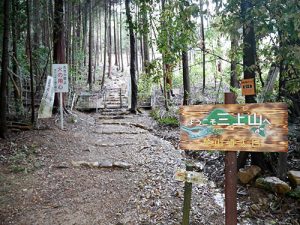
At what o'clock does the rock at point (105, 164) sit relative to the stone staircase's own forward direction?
The rock is roughly at 12 o'clock from the stone staircase.

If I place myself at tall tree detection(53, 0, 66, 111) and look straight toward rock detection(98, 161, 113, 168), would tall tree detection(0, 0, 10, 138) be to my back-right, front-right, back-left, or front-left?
front-right

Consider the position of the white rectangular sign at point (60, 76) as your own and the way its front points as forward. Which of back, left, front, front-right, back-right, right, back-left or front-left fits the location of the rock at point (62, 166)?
front

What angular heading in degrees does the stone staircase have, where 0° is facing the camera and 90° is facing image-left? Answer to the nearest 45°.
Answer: approximately 0°

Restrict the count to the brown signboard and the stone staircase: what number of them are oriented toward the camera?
2

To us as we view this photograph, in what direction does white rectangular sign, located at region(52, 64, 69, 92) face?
facing the viewer

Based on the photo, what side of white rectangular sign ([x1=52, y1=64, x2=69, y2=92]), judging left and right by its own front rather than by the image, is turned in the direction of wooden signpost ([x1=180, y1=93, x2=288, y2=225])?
front

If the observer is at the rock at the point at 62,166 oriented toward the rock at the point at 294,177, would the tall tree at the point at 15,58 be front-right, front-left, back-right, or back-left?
back-left

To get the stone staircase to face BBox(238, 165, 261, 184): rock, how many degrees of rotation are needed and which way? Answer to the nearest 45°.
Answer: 0° — it already faces it

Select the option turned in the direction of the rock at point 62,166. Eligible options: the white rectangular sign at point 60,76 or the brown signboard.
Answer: the white rectangular sign

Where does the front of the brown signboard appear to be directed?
toward the camera

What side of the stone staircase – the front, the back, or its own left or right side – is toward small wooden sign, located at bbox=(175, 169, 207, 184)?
front
